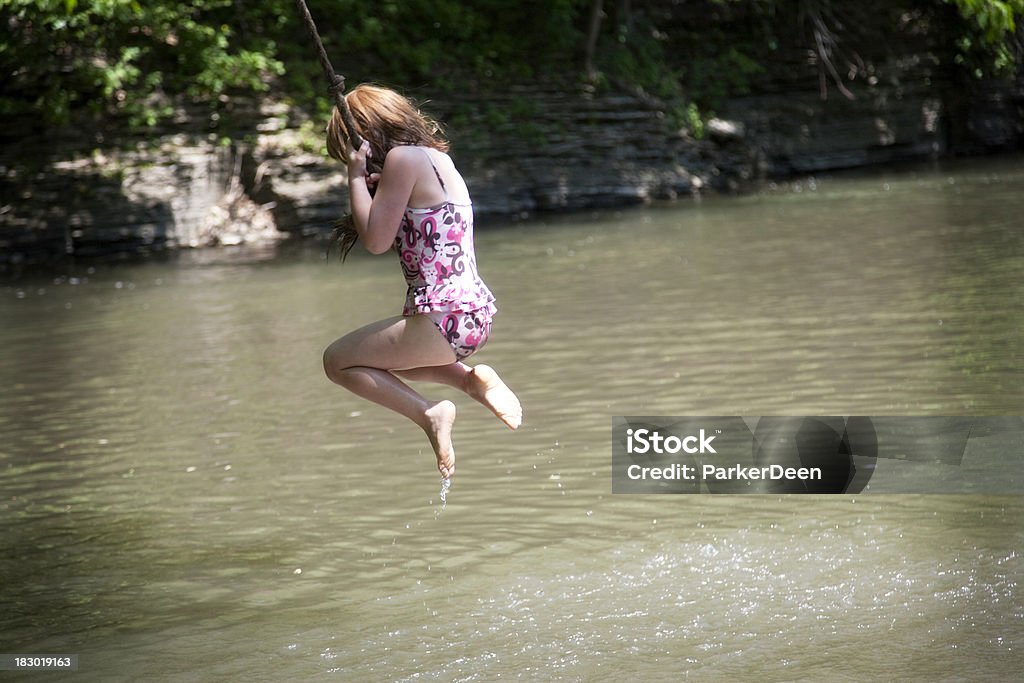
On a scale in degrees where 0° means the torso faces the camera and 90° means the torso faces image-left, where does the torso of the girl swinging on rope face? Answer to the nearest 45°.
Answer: approximately 90°

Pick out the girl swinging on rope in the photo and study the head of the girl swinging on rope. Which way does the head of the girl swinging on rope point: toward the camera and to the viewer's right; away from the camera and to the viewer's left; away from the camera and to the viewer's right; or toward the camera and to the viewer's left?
away from the camera and to the viewer's left
